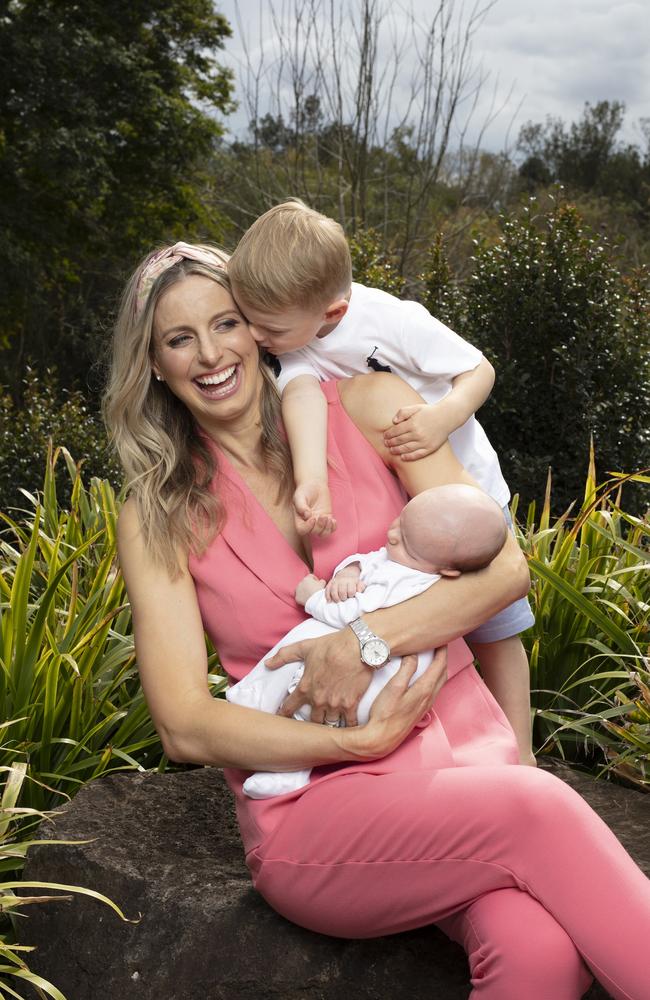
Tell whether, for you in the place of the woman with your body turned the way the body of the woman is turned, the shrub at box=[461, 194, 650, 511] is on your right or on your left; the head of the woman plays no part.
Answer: on your left

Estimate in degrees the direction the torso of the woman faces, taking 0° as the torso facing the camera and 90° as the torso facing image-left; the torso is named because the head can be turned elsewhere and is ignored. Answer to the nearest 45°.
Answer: approximately 315°

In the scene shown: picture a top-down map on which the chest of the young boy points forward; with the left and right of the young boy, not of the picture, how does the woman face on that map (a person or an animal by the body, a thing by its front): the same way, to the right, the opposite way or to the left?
to the left

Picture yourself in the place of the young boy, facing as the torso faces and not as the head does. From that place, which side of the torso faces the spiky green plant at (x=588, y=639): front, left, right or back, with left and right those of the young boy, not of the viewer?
back

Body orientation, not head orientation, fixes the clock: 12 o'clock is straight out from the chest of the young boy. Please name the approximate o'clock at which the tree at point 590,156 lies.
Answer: The tree is roughly at 5 o'clock from the young boy.

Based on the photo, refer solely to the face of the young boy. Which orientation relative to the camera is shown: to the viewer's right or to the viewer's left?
to the viewer's left
